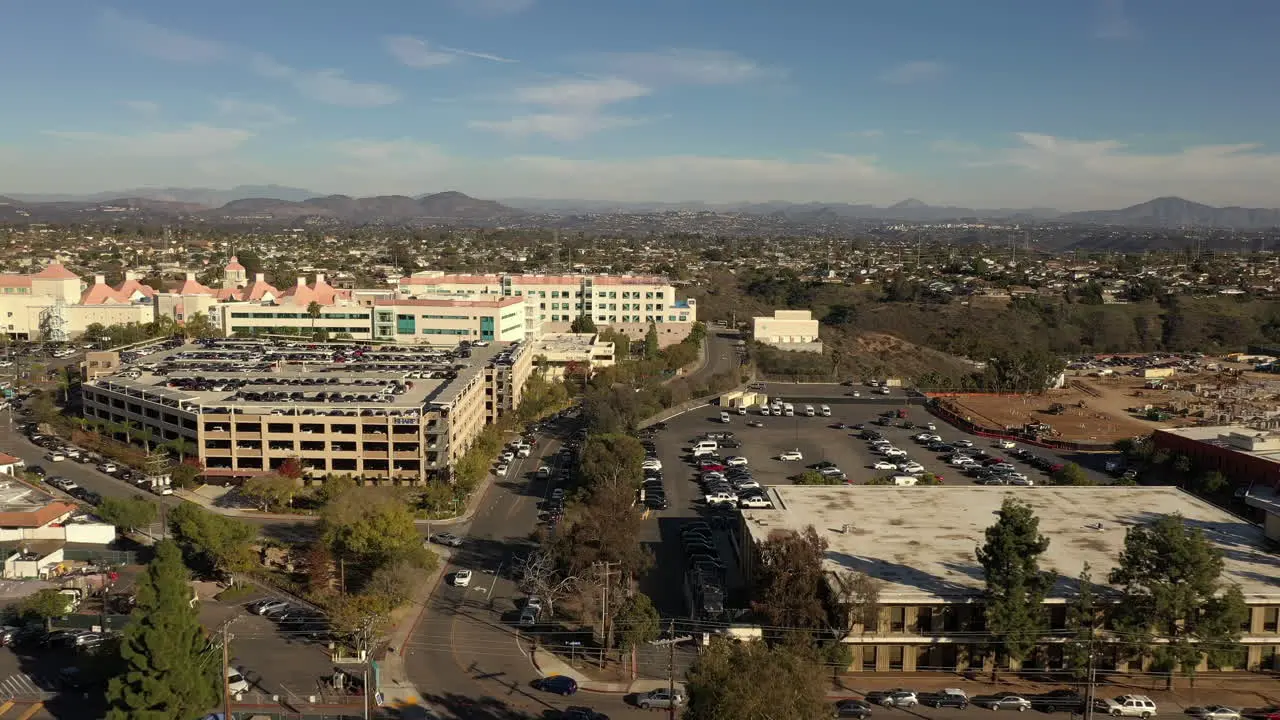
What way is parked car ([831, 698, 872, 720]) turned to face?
to the viewer's right

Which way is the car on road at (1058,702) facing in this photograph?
to the viewer's left

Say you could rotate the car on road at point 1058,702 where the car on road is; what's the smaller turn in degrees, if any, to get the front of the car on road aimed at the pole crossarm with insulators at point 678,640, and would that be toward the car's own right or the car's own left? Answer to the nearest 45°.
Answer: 0° — it already faces it

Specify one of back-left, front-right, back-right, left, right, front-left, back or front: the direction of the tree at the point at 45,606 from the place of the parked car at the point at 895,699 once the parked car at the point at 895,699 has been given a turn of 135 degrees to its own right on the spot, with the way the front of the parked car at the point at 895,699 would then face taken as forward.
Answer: back-left

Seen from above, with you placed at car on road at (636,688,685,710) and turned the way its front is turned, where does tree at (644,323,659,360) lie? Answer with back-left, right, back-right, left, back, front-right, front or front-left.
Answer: right

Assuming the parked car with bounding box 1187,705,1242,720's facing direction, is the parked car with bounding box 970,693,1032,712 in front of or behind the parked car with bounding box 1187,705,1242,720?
in front

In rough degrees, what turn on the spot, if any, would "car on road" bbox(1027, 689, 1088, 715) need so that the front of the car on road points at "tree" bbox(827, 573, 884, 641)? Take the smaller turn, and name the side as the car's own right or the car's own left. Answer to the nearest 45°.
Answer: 0° — it already faces it

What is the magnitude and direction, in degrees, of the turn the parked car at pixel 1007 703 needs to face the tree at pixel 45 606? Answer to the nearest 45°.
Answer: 0° — it already faces it

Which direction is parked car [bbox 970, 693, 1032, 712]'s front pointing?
to the viewer's left

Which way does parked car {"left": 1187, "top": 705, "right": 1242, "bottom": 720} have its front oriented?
to the viewer's left

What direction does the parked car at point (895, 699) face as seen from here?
to the viewer's left

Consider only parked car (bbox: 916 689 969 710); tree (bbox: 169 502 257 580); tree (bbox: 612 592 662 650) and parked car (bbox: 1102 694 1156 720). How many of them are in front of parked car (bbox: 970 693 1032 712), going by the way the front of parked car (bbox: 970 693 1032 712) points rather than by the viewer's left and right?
3

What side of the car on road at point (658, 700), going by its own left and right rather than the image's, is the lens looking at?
left

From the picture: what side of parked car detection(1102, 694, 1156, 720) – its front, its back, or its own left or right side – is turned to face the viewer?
left
